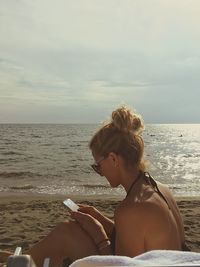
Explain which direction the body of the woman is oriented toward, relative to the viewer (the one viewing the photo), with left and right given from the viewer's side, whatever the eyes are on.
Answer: facing away from the viewer and to the left of the viewer
